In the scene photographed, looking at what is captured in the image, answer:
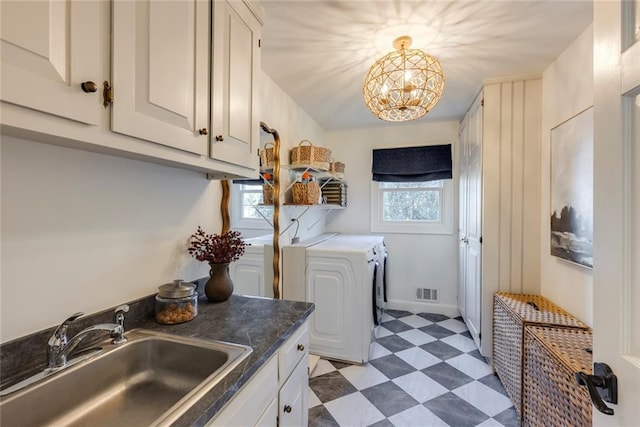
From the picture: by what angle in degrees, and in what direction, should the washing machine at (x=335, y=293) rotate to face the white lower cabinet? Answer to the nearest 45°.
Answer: approximately 90° to its right

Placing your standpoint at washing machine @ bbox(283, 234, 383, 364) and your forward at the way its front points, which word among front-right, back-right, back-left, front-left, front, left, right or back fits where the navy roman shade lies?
front-left

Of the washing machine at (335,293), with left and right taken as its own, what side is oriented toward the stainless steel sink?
right

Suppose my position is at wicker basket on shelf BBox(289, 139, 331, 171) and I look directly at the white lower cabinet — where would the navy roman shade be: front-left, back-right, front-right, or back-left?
back-left

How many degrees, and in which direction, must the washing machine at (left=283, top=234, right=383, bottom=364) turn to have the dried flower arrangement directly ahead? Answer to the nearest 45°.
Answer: approximately 135° to its right

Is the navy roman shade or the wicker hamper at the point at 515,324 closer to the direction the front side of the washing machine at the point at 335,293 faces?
the wicker hamper

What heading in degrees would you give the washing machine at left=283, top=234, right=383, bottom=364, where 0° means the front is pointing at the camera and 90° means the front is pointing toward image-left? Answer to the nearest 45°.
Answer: approximately 270°

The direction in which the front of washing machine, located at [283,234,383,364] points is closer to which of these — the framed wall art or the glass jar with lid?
the framed wall art
